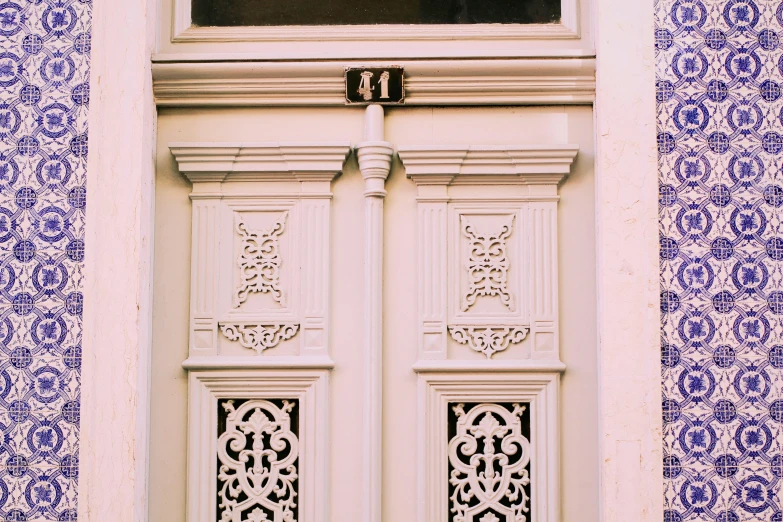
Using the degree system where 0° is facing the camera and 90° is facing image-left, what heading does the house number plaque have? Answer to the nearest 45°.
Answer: approximately 0°
